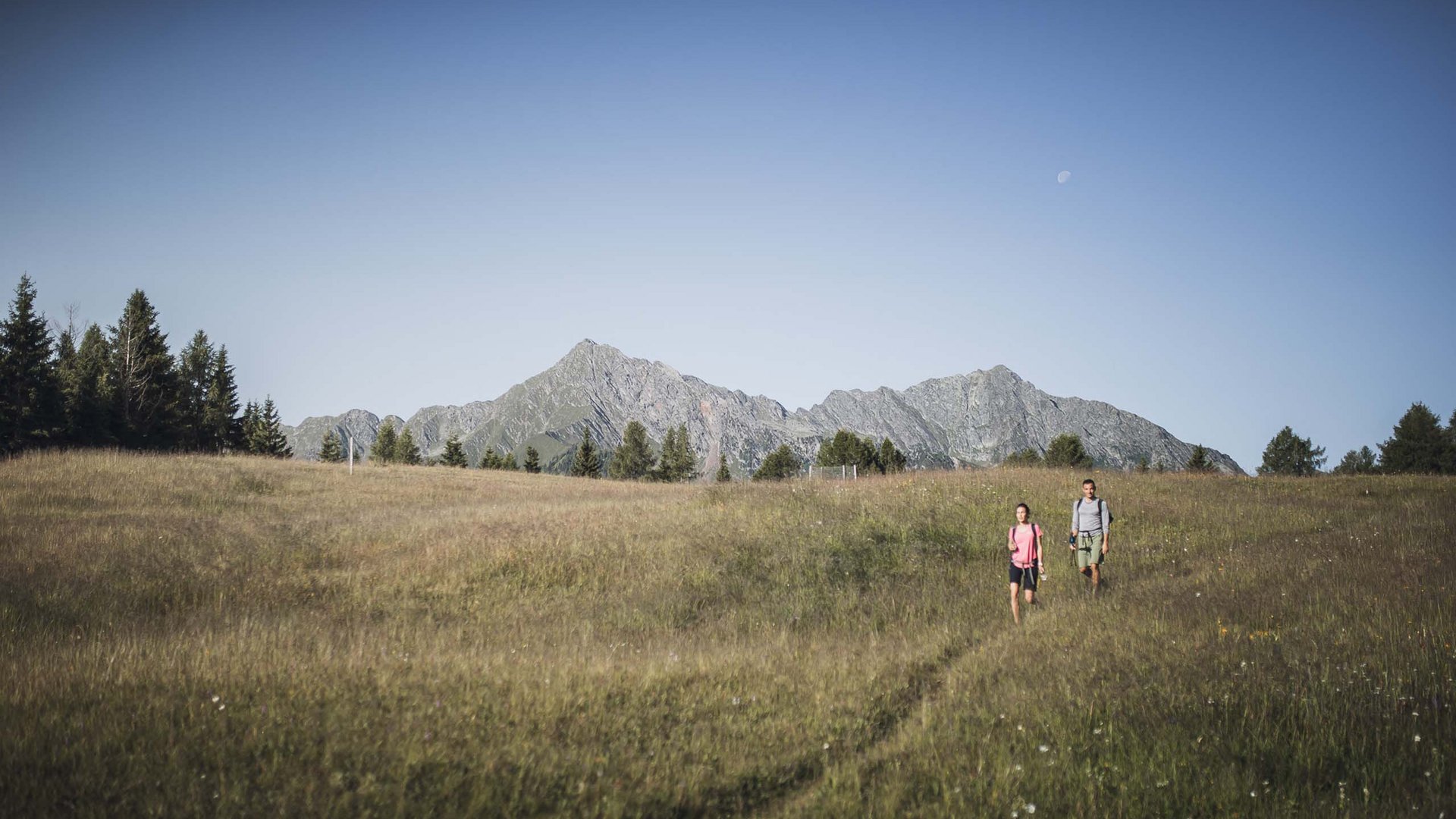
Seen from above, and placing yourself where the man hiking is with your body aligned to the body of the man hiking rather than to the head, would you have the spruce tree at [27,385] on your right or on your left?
on your right

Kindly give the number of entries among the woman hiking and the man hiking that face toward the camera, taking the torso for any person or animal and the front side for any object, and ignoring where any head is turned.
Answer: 2

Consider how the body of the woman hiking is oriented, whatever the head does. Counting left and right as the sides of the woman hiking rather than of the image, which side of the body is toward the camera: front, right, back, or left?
front

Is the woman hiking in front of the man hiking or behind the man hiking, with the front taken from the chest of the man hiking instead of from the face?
in front

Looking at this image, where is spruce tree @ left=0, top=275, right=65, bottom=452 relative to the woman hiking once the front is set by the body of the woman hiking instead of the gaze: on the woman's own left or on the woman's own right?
on the woman's own right
